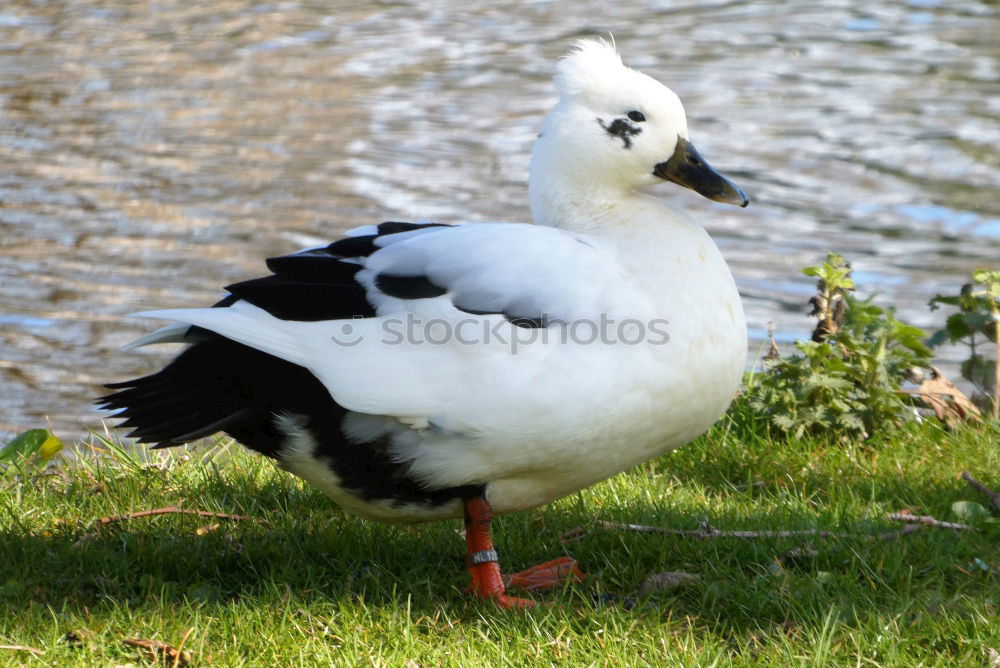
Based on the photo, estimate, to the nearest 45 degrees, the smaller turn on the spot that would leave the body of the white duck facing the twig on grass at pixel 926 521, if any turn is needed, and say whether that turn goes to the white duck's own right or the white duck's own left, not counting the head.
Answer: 0° — it already faces it

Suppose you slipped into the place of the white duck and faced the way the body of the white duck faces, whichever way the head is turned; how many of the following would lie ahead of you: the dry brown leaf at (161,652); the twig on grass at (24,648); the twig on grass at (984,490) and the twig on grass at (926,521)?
2

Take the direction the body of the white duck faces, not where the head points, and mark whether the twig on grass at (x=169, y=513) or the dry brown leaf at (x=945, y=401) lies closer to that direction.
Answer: the dry brown leaf

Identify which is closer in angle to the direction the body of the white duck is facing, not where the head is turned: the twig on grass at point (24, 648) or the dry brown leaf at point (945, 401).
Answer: the dry brown leaf

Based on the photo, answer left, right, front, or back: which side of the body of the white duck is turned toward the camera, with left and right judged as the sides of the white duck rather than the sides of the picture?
right

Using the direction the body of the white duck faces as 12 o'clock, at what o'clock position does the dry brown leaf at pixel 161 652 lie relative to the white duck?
The dry brown leaf is roughly at 5 o'clock from the white duck.

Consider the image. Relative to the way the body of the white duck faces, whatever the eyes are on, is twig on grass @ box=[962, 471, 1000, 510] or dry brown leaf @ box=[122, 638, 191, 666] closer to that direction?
the twig on grass

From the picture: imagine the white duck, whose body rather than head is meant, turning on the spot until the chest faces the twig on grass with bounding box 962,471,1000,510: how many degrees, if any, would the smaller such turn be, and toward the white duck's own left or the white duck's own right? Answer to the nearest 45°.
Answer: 0° — it already faces it

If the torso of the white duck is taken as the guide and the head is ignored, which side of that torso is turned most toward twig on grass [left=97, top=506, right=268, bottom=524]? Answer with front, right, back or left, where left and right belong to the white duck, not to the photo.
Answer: back

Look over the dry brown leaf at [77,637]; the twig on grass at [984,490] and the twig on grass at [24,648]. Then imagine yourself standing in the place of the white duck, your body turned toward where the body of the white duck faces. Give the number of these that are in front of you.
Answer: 1

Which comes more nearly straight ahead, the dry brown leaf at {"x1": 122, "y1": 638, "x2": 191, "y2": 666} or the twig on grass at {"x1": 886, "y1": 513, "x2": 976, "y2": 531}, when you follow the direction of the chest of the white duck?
the twig on grass
